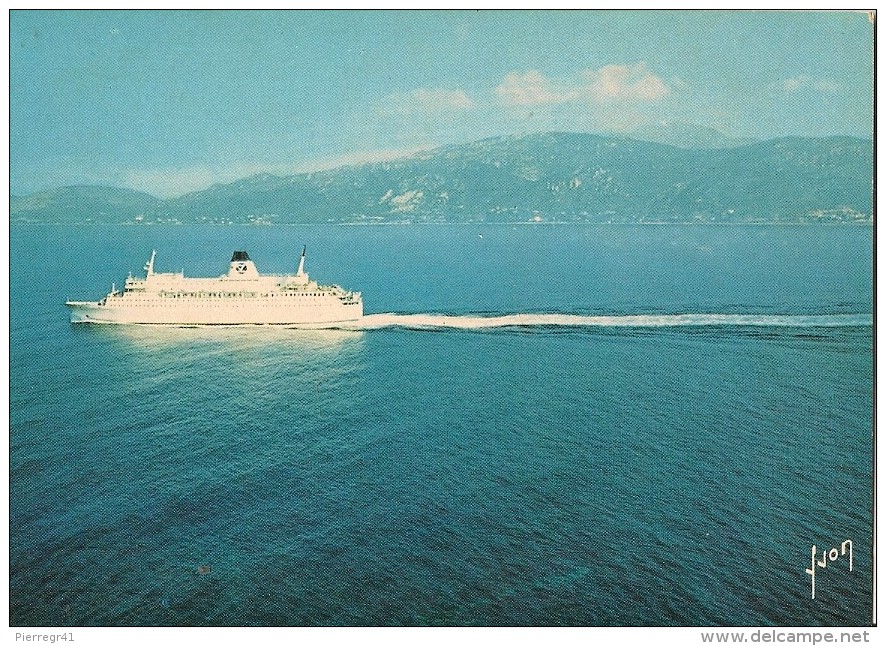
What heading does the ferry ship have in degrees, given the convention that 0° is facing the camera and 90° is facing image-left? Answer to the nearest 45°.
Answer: approximately 90°
